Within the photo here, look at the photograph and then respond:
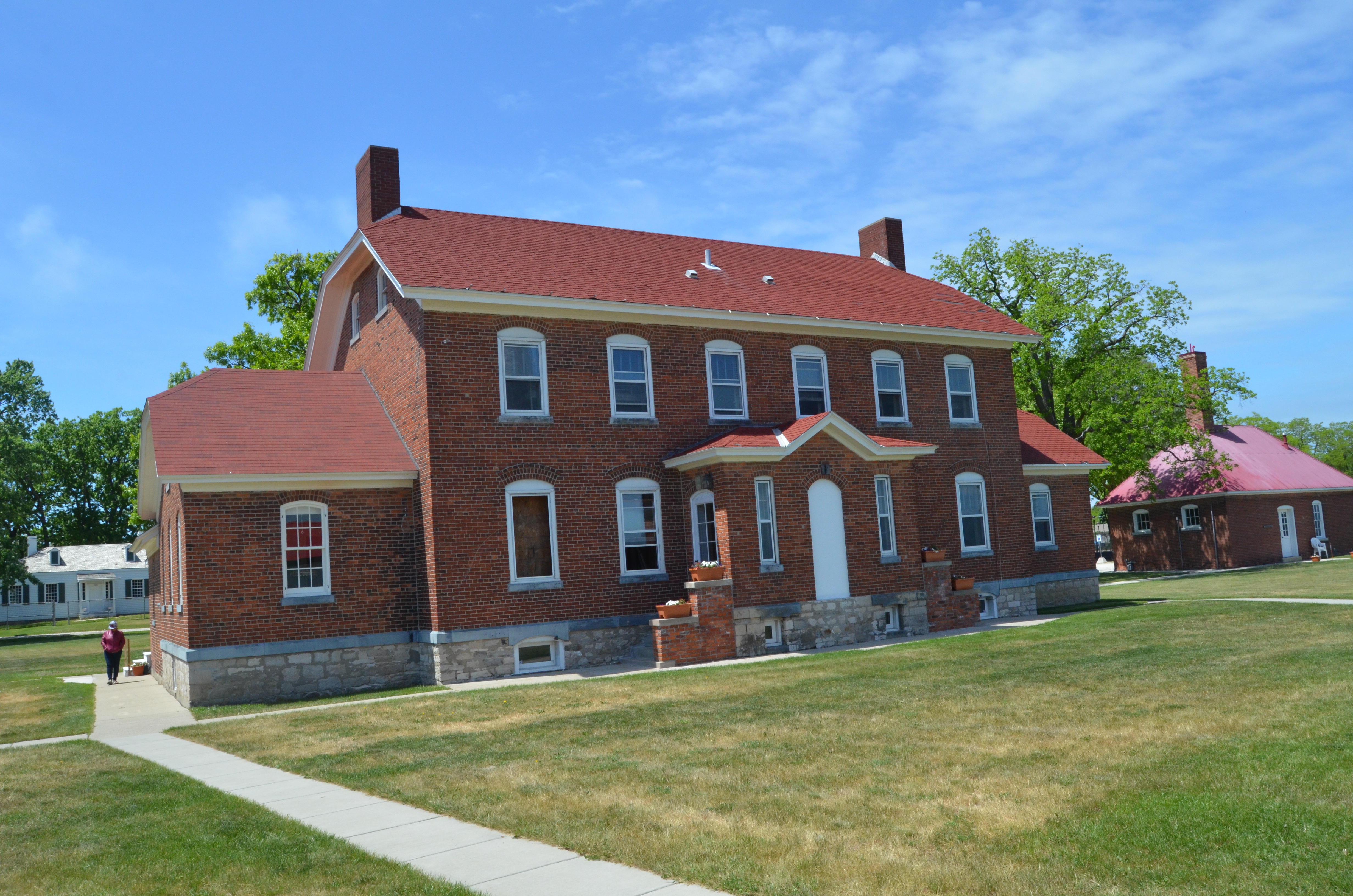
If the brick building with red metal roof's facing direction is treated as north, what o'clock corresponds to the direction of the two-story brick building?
The two-story brick building is roughly at 2 o'clock from the brick building with red metal roof.

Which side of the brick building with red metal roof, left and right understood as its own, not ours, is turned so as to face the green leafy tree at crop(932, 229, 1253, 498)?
right

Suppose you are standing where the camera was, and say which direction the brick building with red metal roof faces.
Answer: facing the viewer and to the right of the viewer

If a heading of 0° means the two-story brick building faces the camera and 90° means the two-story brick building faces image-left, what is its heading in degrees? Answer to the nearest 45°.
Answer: approximately 315°

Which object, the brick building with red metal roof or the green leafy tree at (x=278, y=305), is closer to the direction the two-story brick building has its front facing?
the brick building with red metal roof

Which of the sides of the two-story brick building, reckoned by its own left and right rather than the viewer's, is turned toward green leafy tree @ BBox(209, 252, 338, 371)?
back

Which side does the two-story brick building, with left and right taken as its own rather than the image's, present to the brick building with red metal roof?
left

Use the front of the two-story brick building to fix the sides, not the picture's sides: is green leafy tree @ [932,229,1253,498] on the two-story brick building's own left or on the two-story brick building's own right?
on the two-story brick building's own left

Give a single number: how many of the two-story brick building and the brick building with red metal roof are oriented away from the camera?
0
